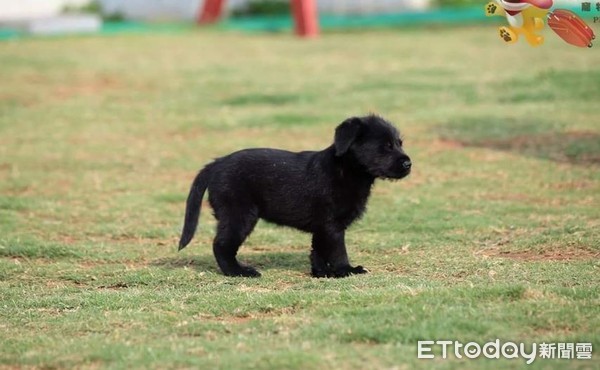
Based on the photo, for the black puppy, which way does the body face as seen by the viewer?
to the viewer's right
